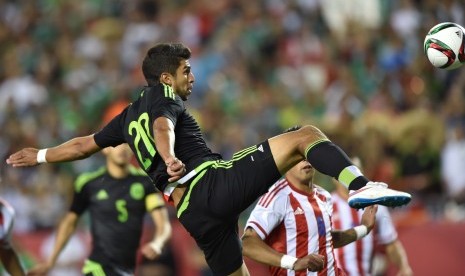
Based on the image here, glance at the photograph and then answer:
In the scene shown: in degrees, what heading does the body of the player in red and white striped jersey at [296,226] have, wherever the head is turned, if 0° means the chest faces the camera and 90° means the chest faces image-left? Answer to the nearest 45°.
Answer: approximately 315°

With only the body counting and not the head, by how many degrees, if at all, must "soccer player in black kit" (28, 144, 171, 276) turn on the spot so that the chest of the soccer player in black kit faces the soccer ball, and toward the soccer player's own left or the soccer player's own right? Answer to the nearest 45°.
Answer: approximately 45° to the soccer player's own left

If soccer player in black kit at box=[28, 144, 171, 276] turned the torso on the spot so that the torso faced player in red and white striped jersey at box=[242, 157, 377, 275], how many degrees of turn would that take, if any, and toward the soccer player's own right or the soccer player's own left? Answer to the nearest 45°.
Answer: approximately 45° to the soccer player's own left

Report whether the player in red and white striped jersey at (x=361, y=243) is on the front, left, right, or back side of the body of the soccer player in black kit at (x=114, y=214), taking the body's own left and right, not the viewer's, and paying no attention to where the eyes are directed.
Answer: left

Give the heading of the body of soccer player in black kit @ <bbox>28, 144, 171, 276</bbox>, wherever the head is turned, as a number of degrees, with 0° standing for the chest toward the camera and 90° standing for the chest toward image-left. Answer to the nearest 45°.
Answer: approximately 0°

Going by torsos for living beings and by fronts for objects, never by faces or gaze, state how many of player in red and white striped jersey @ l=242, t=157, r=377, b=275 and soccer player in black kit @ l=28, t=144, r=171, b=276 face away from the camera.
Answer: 0
